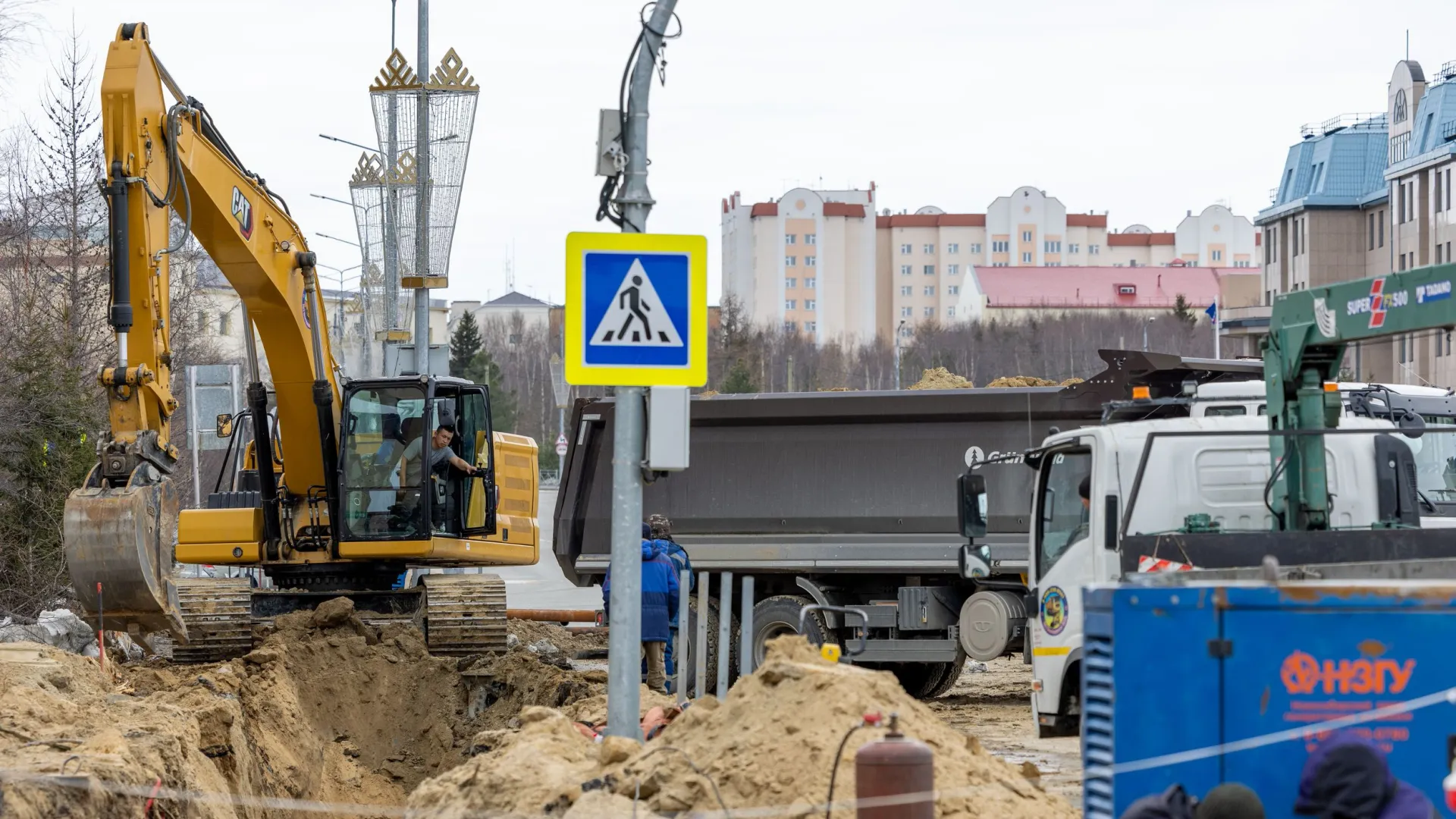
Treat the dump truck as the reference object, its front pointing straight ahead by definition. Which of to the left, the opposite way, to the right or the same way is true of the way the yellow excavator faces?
to the right

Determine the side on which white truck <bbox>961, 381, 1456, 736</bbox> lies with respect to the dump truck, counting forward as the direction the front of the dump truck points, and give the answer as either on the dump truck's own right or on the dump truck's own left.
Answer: on the dump truck's own right

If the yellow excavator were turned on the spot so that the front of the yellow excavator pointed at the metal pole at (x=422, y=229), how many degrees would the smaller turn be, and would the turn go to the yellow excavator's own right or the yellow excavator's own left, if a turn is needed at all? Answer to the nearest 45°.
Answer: approximately 135° to the yellow excavator's own right

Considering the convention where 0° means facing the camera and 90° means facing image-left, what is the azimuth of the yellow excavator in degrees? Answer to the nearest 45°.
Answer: approximately 45°

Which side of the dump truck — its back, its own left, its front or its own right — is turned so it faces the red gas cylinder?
right

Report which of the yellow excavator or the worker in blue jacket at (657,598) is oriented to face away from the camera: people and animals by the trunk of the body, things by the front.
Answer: the worker in blue jacket

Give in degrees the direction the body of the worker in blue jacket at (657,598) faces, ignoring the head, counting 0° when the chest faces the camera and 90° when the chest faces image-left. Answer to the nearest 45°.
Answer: approximately 180°

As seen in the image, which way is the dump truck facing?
to the viewer's right

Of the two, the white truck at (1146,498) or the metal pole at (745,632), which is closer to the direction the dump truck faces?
the white truck

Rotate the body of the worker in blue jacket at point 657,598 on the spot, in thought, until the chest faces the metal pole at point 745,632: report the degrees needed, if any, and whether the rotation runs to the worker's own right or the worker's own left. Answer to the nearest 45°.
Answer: approximately 45° to the worker's own right
